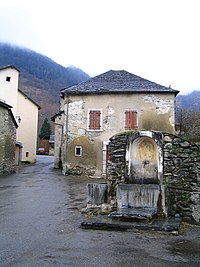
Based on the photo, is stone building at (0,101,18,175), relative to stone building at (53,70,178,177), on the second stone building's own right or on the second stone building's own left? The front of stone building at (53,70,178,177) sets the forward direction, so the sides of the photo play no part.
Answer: on the second stone building's own right

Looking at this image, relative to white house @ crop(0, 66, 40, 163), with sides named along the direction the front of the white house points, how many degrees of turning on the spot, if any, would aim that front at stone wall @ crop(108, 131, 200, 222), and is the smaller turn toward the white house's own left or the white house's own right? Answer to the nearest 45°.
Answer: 0° — it already faces it

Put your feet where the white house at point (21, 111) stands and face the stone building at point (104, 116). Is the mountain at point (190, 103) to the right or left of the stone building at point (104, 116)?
left

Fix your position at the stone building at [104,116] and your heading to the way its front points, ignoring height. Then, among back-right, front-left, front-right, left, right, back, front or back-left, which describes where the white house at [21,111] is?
back-right

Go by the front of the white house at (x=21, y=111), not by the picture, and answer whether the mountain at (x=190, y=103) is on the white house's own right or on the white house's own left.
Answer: on the white house's own left

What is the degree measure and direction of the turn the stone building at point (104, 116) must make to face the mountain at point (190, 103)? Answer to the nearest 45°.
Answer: approximately 135° to its left

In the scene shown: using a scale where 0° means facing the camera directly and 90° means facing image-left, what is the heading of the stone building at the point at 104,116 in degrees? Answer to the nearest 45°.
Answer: approximately 0°

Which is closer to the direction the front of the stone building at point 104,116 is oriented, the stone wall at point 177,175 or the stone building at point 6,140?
the stone wall

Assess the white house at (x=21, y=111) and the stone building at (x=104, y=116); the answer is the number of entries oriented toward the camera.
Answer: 1
